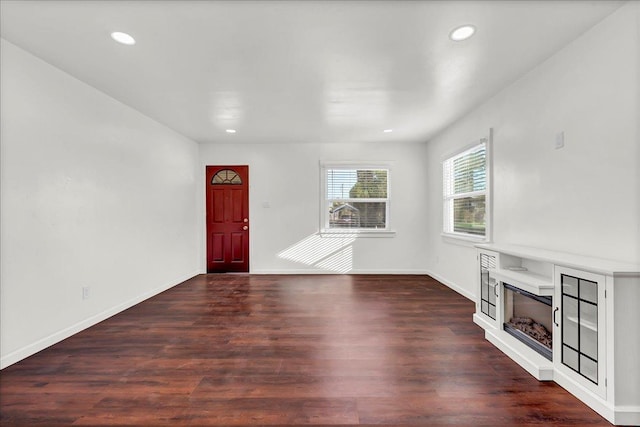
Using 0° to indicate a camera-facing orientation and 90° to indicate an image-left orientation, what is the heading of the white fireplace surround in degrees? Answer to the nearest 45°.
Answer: approximately 45°

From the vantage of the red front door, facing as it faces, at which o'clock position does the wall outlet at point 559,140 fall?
The wall outlet is roughly at 11 o'clock from the red front door.

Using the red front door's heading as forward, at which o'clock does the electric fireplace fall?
The electric fireplace is roughly at 11 o'clock from the red front door.

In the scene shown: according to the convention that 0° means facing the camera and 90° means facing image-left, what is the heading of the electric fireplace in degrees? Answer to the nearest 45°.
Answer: approximately 45°

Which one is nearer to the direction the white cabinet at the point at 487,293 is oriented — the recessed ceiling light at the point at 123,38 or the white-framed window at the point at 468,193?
the recessed ceiling light

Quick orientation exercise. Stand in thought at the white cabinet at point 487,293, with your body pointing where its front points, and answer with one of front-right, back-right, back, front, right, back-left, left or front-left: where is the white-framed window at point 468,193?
back-right

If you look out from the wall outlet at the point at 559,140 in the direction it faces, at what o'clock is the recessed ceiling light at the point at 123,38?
The recessed ceiling light is roughly at 12 o'clock from the wall outlet.

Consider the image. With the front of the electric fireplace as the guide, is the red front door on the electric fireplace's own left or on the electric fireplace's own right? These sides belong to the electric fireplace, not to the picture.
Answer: on the electric fireplace's own right
